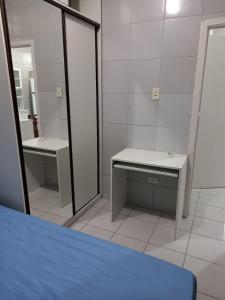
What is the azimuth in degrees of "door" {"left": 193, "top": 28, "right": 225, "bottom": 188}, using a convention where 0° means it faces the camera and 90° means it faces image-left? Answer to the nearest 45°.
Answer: approximately 0°

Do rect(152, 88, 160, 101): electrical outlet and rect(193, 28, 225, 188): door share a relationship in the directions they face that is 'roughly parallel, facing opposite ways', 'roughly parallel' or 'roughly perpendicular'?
roughly parallel

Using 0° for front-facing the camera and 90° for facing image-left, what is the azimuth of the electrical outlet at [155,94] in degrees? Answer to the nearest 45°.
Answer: approximately 0°

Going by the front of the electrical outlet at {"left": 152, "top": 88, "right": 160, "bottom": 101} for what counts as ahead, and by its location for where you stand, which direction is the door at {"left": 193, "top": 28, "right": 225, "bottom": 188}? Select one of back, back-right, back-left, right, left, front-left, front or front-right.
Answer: back-left

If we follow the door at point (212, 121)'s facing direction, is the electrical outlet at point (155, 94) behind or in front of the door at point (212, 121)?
in front
